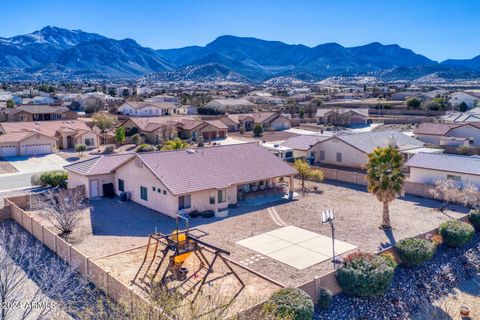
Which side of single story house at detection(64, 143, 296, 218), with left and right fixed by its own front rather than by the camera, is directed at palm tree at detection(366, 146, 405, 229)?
back

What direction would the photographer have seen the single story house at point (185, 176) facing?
facing away from the viewer and to the left of the viewer

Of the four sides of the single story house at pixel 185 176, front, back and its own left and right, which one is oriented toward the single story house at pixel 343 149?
right

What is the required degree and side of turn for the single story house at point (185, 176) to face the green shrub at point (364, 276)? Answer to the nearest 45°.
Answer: approximately 180°

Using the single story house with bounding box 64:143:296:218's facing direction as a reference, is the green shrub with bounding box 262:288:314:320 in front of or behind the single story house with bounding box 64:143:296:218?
behind

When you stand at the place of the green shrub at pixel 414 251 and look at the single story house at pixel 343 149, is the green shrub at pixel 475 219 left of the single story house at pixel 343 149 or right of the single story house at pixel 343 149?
right

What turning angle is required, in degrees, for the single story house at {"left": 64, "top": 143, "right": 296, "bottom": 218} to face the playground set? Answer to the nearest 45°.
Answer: approximately 135° to its left
